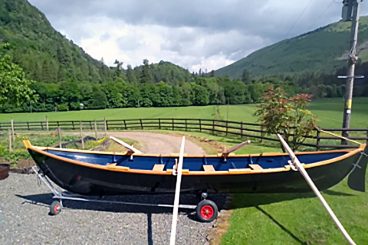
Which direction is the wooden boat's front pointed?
to the viewer's left

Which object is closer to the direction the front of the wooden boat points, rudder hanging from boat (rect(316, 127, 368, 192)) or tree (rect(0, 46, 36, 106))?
the tree

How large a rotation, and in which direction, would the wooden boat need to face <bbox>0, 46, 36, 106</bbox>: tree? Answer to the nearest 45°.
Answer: approximately 45° to its right

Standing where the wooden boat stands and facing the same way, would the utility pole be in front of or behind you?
behind

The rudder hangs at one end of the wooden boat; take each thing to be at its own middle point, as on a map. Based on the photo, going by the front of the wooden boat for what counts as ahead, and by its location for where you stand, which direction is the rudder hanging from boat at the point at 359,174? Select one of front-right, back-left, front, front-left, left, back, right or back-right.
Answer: back

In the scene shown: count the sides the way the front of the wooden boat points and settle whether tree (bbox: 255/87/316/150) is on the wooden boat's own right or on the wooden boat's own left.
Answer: on the wooden boat's own right

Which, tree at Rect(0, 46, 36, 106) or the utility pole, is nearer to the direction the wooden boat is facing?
the tree
